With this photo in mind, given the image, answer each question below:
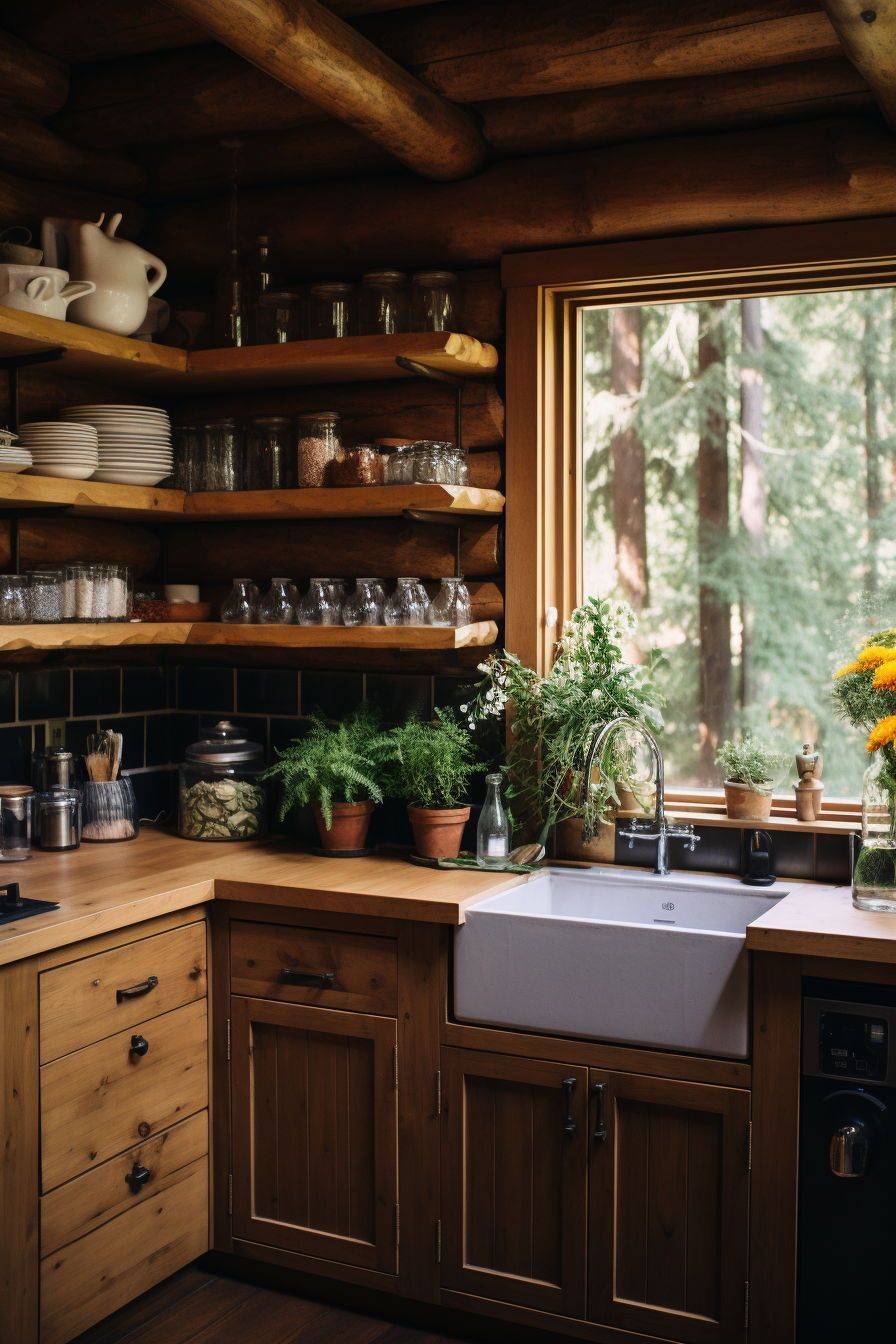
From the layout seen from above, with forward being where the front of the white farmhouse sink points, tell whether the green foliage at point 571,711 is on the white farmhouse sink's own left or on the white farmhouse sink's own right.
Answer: on the white farmhouse sink's own right

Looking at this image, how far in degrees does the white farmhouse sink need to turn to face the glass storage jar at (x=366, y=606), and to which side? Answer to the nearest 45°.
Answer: approximately 90° to its right

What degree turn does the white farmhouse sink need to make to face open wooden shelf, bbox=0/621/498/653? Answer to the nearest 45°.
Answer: approximately 90° to its right

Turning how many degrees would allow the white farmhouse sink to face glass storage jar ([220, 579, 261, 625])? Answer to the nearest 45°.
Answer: approximately 90° to its right

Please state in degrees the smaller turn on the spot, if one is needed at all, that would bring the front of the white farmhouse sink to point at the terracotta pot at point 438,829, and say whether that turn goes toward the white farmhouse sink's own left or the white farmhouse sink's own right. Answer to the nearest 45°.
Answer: approximately 90° to the white farmhouse sink's own right

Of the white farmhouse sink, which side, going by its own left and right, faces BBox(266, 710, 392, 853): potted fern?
right

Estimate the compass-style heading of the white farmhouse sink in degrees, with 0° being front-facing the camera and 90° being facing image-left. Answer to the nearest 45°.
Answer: approximately 45°

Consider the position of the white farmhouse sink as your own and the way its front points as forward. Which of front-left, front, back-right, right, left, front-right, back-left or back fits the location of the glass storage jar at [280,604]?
right

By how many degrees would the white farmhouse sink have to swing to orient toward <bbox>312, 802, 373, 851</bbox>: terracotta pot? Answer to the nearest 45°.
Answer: approximately 90° to its right

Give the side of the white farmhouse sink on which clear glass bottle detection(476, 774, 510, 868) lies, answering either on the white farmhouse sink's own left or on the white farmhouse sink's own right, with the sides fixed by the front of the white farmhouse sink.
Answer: on the white farmhouse sink's own right

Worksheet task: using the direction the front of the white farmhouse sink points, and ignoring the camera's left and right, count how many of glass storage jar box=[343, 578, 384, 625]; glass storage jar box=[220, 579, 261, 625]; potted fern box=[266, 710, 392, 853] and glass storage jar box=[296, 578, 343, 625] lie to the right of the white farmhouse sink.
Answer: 4
